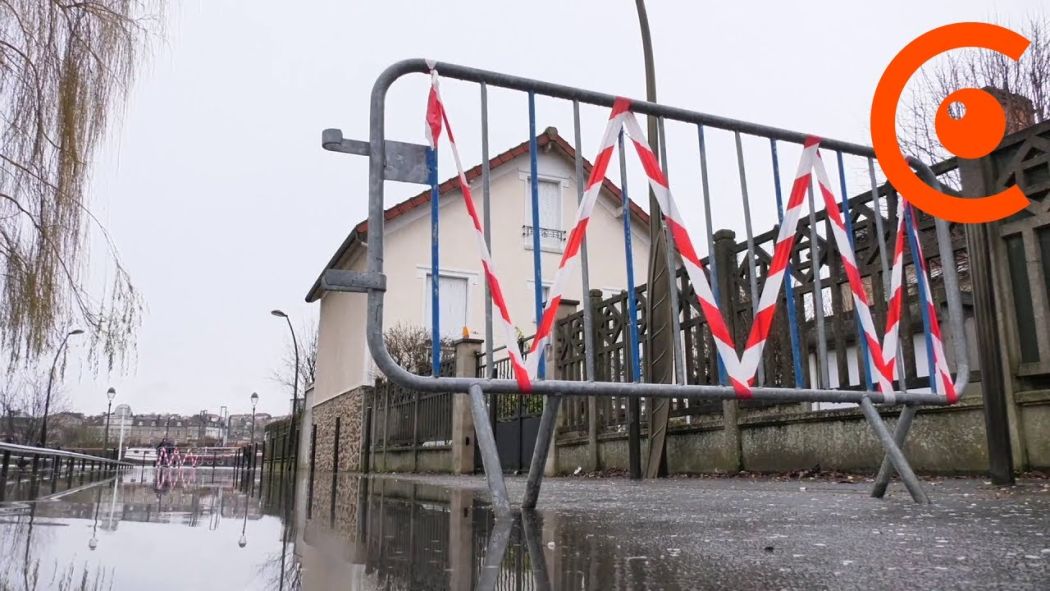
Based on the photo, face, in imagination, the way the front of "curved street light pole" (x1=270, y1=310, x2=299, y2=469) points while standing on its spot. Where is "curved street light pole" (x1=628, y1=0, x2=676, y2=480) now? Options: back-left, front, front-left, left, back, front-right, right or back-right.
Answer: left

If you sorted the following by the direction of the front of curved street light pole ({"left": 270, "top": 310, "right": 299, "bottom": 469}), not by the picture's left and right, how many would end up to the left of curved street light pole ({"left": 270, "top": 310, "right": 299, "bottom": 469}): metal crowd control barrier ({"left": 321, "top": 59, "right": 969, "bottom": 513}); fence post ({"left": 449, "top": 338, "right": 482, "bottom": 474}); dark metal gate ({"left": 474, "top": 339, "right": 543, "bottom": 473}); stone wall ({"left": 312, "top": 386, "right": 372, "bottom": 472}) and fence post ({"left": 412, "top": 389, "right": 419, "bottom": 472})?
5

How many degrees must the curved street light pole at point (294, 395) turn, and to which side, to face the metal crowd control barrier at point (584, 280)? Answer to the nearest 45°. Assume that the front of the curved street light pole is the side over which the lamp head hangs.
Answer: approximately 90° to its left

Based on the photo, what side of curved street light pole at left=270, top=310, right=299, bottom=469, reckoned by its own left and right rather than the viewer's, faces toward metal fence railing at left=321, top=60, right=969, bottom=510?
left

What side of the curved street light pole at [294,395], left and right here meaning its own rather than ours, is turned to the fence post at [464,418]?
left

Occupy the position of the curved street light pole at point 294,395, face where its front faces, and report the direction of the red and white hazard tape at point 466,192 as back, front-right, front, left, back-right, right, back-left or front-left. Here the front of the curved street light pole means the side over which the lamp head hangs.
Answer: left

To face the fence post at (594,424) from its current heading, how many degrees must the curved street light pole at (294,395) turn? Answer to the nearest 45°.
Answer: approximately 90° to its left

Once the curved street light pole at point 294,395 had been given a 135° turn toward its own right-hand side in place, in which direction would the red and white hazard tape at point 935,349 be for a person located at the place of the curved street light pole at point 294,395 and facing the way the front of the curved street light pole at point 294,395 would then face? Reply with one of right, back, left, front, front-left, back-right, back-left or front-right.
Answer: back-right

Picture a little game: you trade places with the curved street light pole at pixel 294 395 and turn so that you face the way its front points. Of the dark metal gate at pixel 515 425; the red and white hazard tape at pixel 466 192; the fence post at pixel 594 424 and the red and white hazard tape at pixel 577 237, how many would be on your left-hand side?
4

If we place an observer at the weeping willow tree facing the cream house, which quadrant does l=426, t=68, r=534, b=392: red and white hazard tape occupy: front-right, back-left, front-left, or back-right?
back-right

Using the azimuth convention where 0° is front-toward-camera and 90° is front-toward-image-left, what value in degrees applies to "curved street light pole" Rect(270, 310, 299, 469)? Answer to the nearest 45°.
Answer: approximately 90°

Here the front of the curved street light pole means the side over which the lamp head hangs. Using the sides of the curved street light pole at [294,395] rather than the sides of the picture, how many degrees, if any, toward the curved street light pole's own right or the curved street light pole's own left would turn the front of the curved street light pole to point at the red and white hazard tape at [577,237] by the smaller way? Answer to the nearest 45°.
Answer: approximately 90° to the curved street light pole's own left

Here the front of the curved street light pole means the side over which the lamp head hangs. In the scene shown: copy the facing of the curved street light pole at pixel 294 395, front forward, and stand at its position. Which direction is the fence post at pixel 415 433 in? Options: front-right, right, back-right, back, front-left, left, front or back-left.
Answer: left

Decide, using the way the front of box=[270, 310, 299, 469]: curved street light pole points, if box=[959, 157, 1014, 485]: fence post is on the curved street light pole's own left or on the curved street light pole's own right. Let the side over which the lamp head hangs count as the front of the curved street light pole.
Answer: on the curved street light pole's own left
